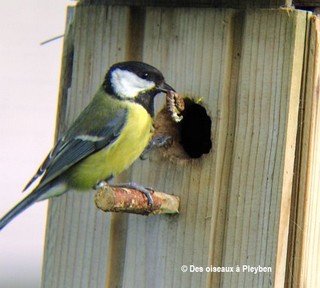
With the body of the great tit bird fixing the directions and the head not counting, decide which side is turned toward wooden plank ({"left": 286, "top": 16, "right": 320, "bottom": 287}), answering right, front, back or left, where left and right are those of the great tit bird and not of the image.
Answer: front

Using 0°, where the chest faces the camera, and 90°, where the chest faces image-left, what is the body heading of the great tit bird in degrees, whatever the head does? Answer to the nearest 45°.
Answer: approximately 270°

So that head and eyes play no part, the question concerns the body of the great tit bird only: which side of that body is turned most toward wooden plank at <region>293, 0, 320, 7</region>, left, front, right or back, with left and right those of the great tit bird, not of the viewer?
front

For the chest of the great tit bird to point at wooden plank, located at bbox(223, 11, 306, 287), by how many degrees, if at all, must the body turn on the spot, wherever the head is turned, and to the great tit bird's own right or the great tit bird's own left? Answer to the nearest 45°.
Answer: approximately 45° to the great tit bird's own right
